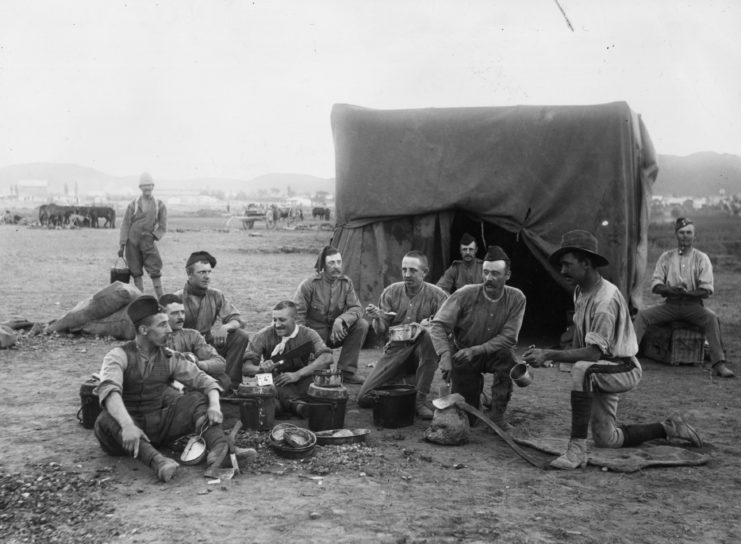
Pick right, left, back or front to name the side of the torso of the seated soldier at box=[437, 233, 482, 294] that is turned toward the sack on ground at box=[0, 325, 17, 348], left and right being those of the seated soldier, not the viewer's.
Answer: right

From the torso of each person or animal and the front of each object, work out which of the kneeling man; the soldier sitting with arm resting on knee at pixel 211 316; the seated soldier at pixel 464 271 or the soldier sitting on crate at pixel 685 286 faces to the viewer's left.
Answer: the kneeling man

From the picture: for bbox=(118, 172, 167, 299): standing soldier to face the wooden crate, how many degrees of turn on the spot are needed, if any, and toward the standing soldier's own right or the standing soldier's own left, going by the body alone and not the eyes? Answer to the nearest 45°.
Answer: approximately 45° to the standing soldier's own left

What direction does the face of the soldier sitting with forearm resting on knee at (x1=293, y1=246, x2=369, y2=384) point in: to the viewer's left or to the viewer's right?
to the viewer's right

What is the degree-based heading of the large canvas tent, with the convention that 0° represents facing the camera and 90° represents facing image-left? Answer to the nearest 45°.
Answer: approximately 0°

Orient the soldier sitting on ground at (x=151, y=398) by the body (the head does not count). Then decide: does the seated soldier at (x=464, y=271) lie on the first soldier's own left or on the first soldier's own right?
on the first soldier's own left

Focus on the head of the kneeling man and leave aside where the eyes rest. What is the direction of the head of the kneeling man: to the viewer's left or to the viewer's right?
to the viewer's left

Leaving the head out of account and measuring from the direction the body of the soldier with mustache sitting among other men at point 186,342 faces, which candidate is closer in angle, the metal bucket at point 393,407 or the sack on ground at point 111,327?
the metal bucket

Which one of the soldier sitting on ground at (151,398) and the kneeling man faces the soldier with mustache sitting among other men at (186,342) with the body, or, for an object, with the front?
the kneeling man
